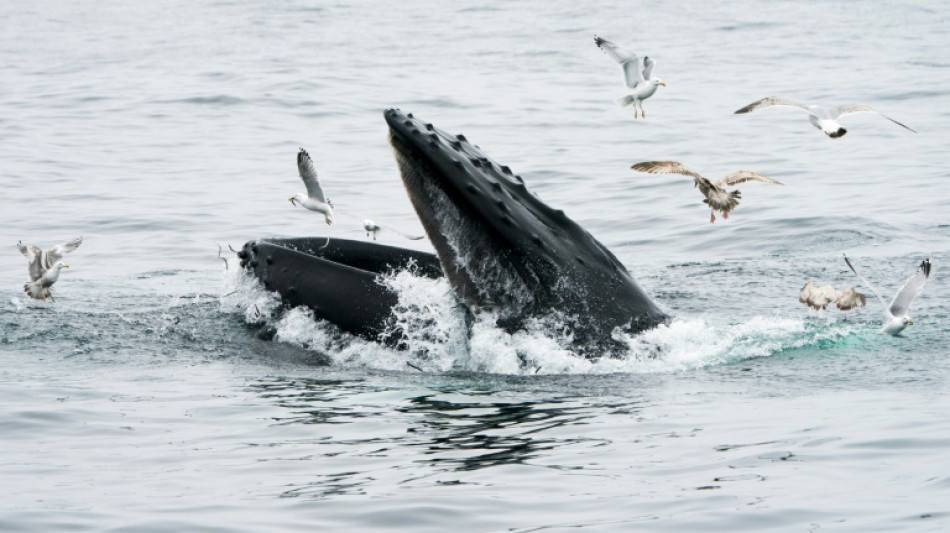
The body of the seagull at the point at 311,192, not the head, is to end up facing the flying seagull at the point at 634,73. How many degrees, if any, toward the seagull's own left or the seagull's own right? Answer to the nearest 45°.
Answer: approximately 180°

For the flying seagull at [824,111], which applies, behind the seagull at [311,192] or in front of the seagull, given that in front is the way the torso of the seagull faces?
behind

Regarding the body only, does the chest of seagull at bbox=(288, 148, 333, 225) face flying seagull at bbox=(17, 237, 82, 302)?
yes

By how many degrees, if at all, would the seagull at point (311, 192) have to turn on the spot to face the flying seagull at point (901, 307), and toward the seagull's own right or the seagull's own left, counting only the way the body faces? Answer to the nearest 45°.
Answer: approximately 135° to the seagull's own left

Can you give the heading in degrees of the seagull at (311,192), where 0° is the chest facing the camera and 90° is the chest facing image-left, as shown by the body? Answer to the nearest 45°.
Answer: approximately 90°
